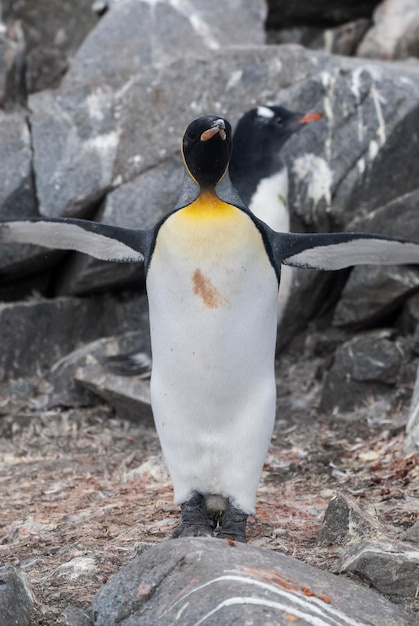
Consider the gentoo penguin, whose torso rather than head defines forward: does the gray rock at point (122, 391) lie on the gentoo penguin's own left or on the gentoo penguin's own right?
on the gentoo penguin's own right

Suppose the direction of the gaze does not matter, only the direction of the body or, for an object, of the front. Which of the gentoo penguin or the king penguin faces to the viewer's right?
the gentoo penguin

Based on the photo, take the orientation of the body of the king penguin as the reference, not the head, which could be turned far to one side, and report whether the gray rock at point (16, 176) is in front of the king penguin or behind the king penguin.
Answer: behind

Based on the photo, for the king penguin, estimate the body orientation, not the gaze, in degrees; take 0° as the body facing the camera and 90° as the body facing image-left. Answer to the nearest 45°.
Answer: approximately 0°

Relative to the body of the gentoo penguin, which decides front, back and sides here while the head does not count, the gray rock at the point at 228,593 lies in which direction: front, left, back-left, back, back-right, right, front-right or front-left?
right

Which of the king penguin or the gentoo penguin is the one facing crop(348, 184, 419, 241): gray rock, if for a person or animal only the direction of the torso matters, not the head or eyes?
the gentoo penguin

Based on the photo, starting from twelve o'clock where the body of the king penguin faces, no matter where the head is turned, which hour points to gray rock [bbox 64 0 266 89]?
The gray rock is roughly at 6 o'clock from the king penguin.

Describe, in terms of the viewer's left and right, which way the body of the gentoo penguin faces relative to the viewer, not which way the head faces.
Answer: facing to the right of the viewer

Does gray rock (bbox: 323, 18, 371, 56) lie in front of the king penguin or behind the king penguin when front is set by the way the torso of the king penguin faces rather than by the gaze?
behind

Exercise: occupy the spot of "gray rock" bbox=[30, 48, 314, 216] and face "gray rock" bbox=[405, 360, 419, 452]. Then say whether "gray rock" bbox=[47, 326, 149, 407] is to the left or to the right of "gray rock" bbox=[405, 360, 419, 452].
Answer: right
